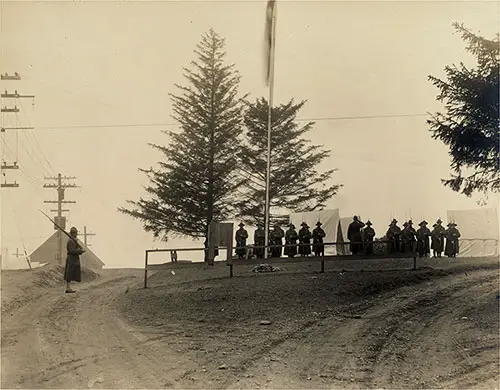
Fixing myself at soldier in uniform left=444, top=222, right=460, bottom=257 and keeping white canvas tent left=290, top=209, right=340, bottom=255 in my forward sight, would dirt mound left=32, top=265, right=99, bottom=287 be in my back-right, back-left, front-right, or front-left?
front-left

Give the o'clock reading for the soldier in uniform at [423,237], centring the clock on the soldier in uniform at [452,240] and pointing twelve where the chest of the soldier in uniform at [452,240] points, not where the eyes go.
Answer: the soldier in uniform at [423,237] is roughly at 2 o'clock from the soldier in uniform at [452,240].

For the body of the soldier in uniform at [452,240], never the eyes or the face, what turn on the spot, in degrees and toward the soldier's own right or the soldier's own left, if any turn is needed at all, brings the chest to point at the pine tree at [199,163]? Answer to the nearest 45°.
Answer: approximately 90° to the soldier's own right

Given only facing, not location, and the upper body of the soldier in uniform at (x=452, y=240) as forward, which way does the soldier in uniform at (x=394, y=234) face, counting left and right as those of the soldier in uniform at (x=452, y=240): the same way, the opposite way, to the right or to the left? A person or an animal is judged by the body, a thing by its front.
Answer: the same way

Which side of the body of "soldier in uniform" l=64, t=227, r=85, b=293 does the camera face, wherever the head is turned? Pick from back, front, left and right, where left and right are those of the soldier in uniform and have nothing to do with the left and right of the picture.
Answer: right

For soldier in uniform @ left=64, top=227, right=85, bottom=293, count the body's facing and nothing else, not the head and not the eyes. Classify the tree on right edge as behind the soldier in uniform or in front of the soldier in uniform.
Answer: in front

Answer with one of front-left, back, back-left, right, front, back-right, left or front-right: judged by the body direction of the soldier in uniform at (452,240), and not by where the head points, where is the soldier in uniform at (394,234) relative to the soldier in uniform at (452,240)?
front-right

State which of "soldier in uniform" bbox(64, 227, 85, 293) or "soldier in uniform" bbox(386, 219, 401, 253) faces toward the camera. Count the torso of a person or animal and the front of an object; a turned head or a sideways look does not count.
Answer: "soldier in uniform" bbox(386, 219, 401, 253)

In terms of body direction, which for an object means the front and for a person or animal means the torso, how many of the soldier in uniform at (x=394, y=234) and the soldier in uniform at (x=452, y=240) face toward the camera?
2

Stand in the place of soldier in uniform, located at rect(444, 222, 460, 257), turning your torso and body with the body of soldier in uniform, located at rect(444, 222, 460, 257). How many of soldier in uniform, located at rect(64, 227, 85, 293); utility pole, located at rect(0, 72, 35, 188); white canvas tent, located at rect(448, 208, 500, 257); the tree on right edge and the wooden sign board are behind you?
1

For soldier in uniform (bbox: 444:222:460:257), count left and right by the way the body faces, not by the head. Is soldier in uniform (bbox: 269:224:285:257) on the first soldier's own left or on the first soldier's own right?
on the first soldier's own right

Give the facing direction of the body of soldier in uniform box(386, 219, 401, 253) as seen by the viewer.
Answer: toward the camera

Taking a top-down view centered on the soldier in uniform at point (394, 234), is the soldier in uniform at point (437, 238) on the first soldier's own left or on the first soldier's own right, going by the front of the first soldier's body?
on the first soldier's own left

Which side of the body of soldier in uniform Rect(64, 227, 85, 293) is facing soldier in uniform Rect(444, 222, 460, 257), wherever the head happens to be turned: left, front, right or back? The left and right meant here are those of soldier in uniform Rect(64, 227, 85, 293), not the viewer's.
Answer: front

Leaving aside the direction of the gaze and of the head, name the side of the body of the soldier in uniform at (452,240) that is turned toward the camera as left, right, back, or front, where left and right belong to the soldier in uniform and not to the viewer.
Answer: front

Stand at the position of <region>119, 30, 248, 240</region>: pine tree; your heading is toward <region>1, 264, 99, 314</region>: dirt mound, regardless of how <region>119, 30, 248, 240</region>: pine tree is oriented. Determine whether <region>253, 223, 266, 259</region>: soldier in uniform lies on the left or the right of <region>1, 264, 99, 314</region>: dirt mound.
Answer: left

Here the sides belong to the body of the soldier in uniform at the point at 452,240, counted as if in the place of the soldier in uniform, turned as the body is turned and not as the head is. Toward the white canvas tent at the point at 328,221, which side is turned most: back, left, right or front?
right
